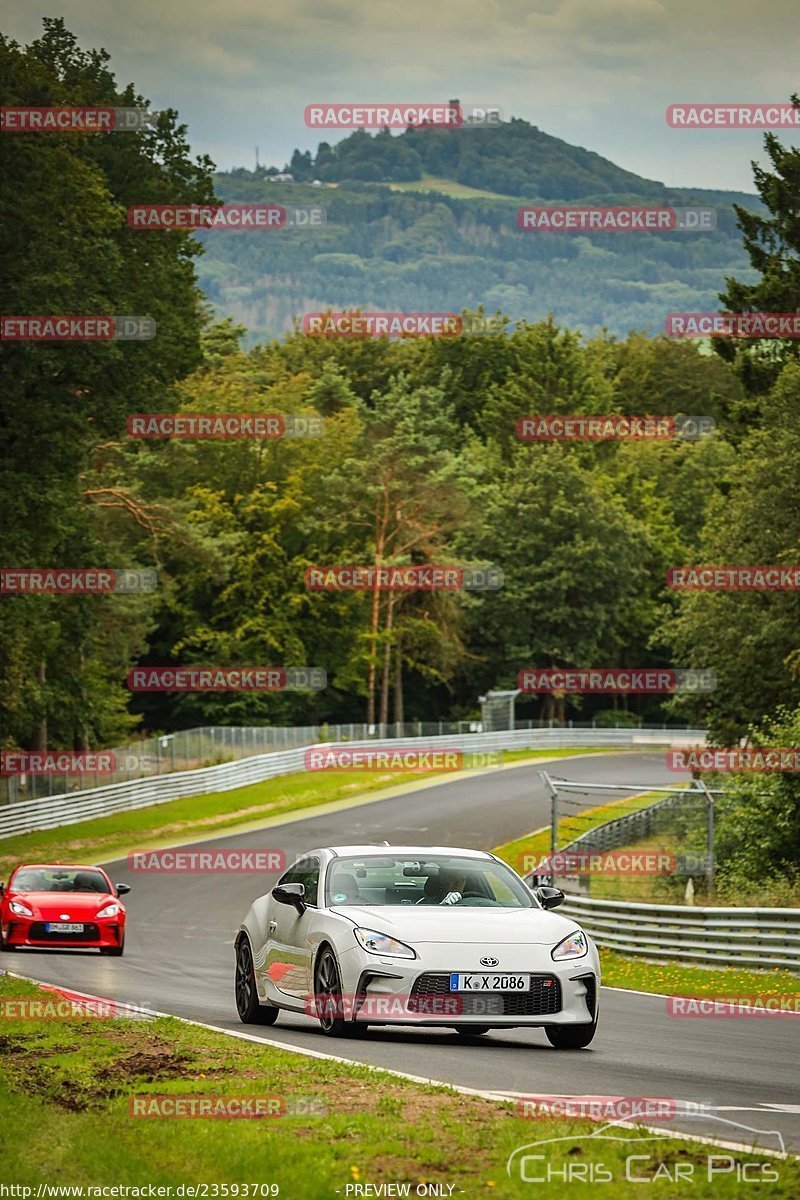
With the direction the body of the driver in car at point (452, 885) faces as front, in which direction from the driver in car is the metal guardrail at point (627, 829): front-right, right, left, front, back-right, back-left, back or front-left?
back

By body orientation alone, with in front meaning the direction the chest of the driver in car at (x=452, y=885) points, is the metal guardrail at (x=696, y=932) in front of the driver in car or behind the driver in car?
behind

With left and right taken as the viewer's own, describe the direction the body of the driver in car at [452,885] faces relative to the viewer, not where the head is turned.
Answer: facing the viewer
